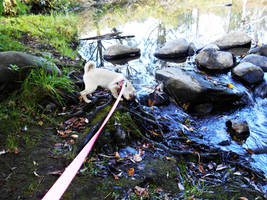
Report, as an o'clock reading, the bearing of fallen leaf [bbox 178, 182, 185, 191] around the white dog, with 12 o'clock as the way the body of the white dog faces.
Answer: The fallen leaf is roughly at 2 o'clock from the white dog.

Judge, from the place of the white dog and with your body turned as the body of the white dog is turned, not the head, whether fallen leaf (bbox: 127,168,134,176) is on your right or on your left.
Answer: on your right

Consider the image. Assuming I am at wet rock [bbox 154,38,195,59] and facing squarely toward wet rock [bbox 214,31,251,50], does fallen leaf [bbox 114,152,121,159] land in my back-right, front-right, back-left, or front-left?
back-right

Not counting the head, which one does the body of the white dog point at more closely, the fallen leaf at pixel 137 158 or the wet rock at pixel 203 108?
the wet rock

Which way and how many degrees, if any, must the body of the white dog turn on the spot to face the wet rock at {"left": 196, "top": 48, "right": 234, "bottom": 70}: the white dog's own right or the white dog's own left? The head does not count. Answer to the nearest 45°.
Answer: approximately 45° to the white dog's own left

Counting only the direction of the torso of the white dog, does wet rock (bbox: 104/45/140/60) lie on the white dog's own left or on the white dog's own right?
on the white dog's own left

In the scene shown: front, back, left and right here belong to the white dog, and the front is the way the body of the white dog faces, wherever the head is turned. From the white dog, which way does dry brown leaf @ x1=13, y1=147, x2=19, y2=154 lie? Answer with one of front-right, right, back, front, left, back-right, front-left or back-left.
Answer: back-right

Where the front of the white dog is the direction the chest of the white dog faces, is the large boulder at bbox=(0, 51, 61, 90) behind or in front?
behind

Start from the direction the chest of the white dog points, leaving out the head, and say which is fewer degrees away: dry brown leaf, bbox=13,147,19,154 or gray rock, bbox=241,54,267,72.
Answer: the gray rock

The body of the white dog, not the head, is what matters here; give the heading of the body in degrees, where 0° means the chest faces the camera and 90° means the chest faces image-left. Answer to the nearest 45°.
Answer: approximately 270°

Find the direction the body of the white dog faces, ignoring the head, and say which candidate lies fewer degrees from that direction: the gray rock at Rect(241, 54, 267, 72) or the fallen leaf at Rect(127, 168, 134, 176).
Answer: the gray rock
